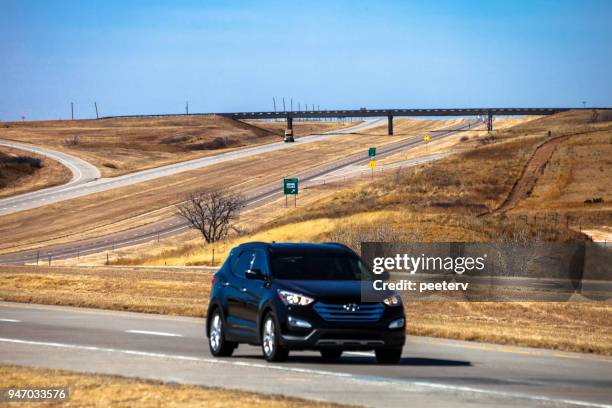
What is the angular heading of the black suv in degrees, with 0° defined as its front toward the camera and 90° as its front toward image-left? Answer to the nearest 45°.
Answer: approximately 315°
